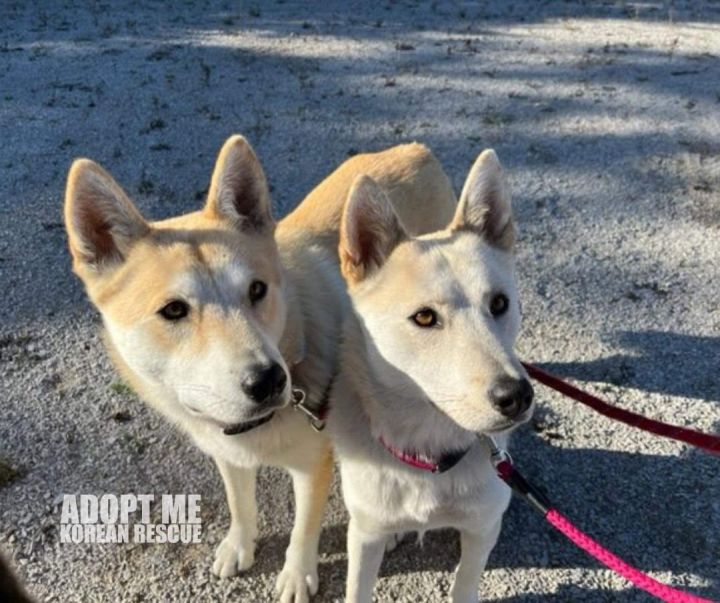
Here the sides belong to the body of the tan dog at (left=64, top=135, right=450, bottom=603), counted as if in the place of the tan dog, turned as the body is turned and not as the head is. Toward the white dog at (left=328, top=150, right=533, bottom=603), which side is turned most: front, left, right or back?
left

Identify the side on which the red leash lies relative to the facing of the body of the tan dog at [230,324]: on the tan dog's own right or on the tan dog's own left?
on the tan dog's own left

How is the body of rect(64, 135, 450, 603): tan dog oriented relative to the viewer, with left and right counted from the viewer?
facing the viewer and to the left of the viewer
